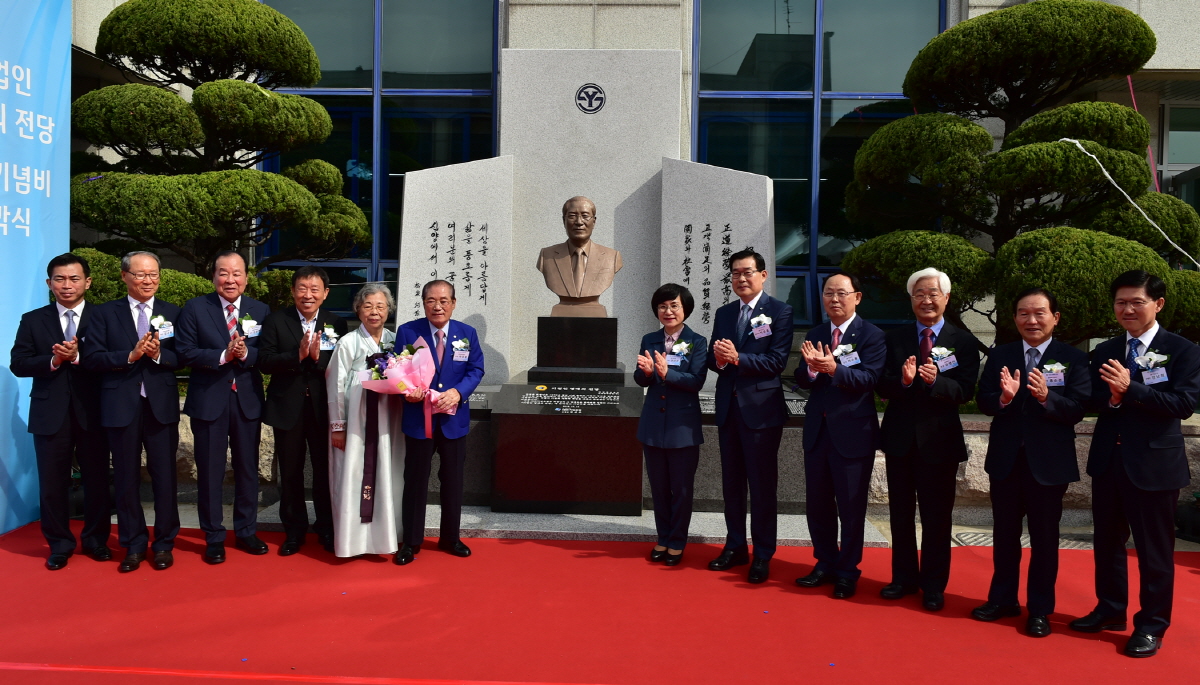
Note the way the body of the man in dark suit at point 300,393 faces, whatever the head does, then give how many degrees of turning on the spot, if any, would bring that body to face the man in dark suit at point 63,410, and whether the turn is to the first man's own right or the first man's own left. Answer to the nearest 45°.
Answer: approximately 90° to the first man's own right

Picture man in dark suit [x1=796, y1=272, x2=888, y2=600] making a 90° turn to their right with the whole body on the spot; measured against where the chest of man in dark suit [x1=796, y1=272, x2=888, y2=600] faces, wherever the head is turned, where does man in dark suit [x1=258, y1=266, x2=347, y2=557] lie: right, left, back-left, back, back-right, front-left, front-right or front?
front-left

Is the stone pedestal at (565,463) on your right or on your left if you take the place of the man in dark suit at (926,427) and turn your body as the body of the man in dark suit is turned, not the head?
on your right

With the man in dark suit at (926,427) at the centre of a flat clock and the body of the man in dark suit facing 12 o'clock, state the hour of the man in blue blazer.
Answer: The man in blue blazer is roughly at 3 o'clock from the man in dark suit.

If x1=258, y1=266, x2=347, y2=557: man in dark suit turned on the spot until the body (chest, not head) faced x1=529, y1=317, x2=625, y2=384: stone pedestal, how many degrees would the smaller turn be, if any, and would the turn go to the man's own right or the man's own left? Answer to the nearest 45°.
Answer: approximately 135° to the man's own left

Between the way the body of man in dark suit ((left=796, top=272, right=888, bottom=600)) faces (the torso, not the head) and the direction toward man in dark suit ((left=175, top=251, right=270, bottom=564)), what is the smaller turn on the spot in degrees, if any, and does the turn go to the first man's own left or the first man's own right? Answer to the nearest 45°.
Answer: approximately 45° to the first man's own right

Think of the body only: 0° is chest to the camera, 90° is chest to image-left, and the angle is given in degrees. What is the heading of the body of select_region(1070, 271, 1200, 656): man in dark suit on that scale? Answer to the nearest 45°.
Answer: approximately 45°

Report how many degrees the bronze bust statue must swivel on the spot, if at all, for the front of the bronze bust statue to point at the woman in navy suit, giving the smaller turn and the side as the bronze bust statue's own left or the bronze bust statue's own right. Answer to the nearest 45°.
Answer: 0° — it already faces them

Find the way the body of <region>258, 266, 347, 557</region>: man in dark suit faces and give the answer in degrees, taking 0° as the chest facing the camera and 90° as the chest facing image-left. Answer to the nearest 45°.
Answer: approximately 0°
